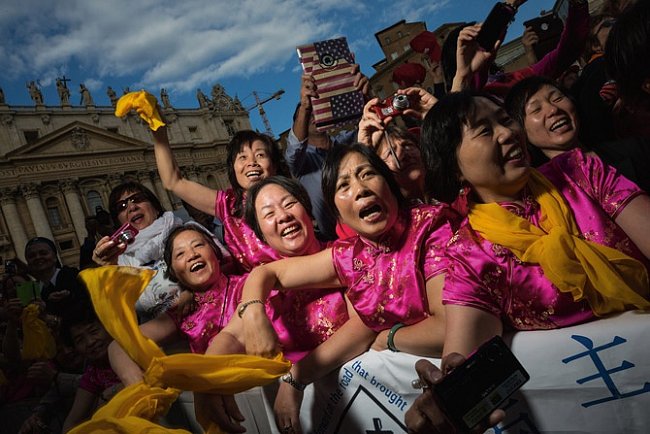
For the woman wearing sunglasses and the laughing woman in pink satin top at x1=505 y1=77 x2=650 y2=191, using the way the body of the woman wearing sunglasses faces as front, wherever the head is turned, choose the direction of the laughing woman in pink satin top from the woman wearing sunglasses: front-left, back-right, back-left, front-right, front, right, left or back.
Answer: left

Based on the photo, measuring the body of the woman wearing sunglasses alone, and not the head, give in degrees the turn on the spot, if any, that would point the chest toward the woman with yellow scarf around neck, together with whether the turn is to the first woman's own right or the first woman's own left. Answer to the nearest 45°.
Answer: approximately 90° to the first woman's own left

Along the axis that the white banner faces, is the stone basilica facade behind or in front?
behind

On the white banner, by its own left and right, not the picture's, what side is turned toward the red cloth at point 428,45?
back

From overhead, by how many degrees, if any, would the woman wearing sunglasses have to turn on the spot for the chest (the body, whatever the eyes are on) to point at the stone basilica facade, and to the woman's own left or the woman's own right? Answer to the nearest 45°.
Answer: approximately 135° to the woman's own right

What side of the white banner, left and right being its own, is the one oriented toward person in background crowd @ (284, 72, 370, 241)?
back

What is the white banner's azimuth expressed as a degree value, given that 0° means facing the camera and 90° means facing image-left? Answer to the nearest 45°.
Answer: approximately 0°

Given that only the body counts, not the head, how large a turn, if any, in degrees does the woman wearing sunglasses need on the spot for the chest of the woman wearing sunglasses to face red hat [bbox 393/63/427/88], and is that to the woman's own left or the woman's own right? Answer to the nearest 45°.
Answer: approximately 135° to the woman's own left
